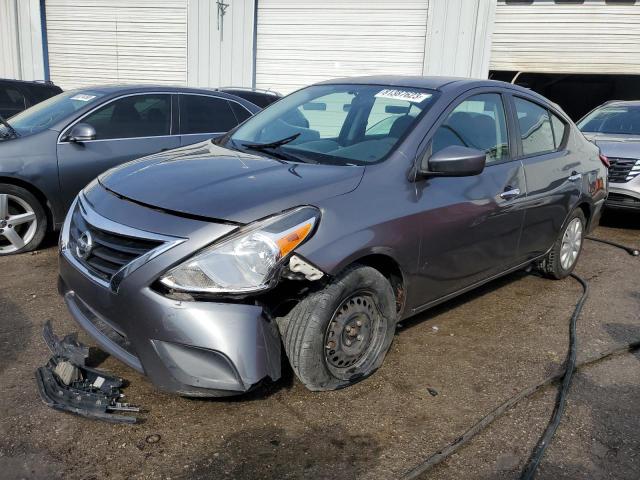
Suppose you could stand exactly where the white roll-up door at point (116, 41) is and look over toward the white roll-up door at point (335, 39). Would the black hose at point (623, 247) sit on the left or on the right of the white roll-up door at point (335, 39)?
right

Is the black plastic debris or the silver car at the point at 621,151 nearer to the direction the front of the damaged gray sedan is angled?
the black plastic debris

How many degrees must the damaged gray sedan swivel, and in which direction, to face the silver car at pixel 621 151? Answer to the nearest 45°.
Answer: approximately 180°

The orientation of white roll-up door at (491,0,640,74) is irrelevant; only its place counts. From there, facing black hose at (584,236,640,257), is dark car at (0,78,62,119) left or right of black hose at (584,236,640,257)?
right

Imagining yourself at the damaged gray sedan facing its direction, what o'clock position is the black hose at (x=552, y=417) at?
The black hose is roughly at 8 o'clock from the damaged gray sedan.

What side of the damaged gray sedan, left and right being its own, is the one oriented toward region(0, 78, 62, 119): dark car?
right

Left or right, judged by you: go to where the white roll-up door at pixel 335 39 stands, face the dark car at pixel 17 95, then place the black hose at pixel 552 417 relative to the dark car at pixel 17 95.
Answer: left

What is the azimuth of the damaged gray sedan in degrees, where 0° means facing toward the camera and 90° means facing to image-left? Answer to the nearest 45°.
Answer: approximately 45°

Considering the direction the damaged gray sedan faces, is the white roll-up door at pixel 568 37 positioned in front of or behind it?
behind

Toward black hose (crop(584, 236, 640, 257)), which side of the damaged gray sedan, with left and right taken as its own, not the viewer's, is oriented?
back

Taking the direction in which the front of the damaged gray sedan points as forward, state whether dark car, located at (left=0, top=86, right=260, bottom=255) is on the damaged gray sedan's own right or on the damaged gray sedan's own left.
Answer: on the damaged gray sedan's own right
